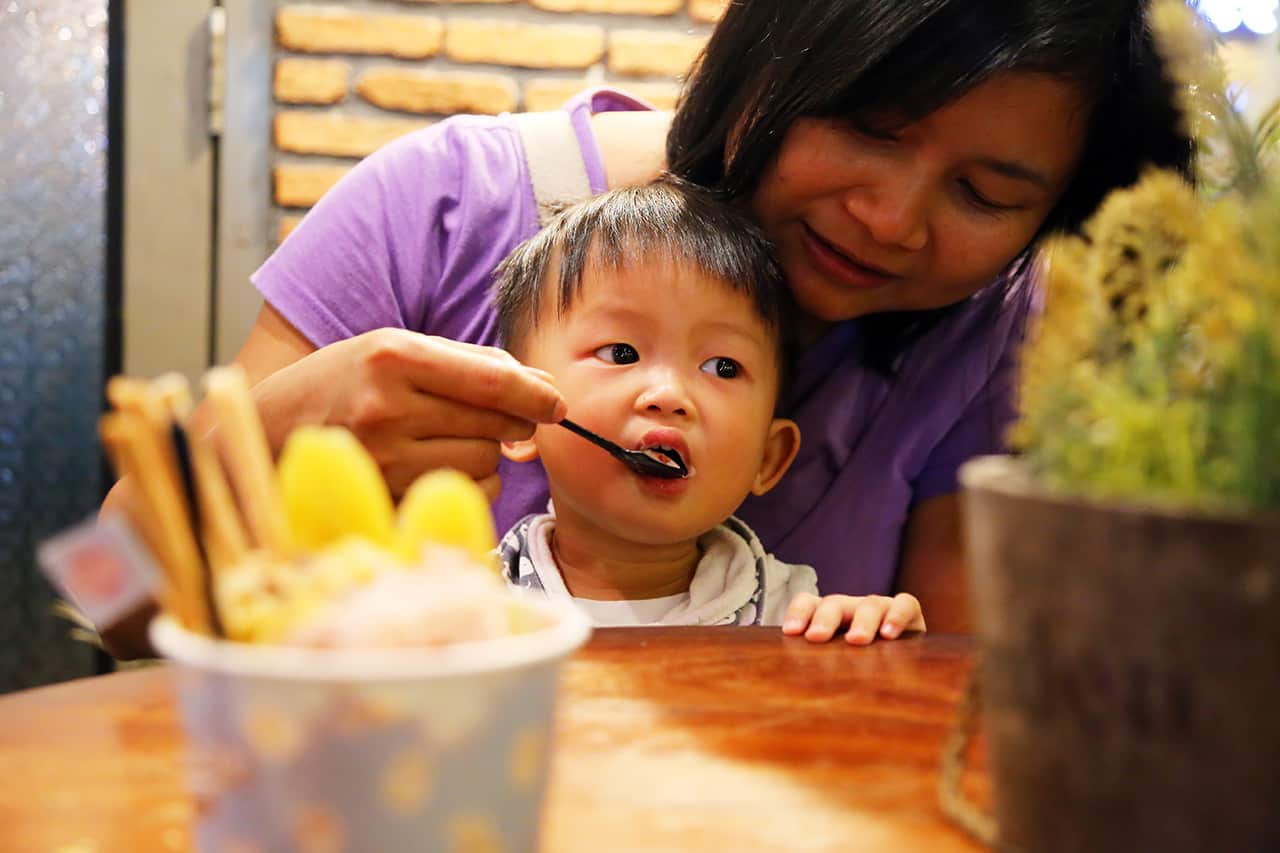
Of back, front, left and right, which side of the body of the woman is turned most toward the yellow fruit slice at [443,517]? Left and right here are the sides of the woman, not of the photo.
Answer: front

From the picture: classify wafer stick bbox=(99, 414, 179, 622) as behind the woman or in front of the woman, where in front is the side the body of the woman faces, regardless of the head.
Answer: in front

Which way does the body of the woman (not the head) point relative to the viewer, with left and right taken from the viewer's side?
facing the viewer

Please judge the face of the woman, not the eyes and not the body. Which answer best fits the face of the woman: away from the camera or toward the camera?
toward the camera

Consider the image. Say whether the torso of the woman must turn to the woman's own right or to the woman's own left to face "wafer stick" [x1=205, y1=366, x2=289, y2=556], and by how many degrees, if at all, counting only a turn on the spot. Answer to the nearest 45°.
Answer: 0° — they already face it

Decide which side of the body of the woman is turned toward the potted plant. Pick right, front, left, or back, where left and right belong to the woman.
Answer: front

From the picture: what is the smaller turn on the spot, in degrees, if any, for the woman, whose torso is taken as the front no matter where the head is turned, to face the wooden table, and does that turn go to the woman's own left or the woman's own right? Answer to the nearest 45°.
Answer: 0° — they already face it

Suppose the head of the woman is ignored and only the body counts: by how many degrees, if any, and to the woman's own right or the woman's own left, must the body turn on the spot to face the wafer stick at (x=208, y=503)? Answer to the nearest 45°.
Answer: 0° — they already face it
